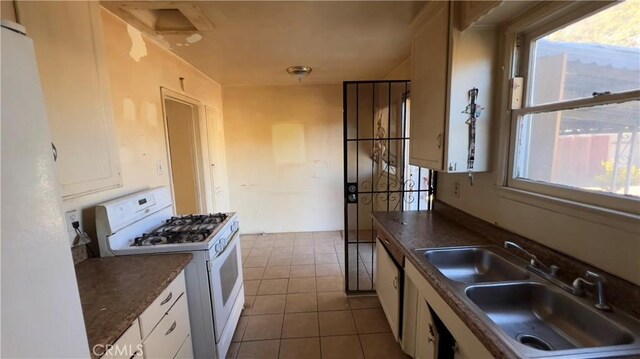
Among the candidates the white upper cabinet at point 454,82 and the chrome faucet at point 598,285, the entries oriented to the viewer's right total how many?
0

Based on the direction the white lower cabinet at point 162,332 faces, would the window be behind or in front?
in front

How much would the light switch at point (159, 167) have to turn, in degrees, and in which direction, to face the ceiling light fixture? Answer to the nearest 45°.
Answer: approximately 45° to its left

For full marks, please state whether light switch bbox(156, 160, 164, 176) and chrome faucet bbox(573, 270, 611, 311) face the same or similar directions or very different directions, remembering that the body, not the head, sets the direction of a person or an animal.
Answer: very different directions

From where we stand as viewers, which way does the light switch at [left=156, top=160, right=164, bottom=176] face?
facing the viewer and to the right of the viewer

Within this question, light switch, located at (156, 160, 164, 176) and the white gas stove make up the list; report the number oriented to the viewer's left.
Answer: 0

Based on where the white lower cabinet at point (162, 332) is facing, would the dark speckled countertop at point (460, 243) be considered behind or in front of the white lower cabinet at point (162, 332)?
in front

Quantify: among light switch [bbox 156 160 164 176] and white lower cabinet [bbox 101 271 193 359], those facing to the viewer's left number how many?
0

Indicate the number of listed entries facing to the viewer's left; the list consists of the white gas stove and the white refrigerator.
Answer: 0

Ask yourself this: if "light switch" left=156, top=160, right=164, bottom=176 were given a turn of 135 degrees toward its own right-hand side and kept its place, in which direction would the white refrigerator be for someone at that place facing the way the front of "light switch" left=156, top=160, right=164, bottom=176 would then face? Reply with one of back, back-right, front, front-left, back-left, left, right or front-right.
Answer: left

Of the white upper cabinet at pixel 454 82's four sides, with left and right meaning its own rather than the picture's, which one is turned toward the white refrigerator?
front
